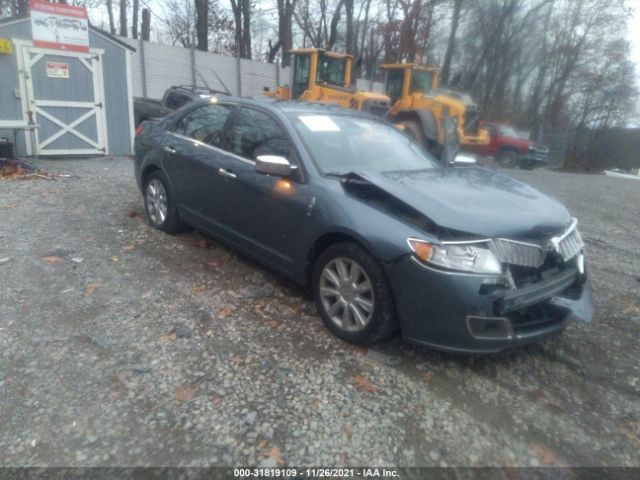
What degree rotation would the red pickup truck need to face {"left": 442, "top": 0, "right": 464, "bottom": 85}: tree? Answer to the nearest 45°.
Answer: approximately 180°

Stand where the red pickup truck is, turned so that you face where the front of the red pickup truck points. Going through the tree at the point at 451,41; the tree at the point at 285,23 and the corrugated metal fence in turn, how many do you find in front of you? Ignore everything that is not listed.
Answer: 0

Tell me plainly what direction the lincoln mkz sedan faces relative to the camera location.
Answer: facing the viewer and to the right of the viewer

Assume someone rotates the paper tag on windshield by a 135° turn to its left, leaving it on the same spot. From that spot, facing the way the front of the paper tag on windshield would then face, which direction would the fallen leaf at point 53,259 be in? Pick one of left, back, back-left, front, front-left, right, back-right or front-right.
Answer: left

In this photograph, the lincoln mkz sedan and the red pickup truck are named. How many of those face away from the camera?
0

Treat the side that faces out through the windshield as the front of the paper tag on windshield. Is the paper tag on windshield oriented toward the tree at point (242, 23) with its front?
no

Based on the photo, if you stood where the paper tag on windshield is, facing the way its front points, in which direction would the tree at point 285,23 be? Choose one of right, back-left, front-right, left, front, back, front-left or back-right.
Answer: back-left

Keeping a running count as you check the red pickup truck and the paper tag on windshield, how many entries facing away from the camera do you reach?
0

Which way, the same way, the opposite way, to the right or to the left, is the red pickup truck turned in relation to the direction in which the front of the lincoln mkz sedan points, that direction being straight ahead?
the same way

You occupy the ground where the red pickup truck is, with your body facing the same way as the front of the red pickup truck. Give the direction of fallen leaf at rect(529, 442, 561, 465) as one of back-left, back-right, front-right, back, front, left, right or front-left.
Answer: front-right

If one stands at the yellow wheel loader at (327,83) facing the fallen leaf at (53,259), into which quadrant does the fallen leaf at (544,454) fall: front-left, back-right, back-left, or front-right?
front-left

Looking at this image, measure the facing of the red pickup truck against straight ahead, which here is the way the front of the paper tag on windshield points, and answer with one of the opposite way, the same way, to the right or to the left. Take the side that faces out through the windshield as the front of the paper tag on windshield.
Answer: the same way

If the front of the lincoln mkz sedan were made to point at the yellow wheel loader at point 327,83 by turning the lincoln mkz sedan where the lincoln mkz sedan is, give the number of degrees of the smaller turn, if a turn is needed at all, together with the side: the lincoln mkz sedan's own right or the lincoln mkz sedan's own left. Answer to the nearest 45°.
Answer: approximately 135° to the lincoln mkz sedan's own left

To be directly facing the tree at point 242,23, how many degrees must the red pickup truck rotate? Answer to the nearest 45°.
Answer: approximately 180°

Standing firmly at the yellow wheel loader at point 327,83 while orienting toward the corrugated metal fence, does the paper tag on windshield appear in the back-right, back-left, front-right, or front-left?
back-left

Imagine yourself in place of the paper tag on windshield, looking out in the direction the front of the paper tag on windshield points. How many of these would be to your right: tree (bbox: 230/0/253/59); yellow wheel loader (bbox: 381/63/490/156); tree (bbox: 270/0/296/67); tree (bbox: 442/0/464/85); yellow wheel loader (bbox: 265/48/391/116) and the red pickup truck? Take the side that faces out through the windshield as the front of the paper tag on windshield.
0

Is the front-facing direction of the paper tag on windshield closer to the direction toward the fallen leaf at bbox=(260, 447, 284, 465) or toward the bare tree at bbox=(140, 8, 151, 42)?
the fallen leaf

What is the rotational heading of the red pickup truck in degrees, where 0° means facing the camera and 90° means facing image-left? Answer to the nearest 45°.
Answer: approximately 315°

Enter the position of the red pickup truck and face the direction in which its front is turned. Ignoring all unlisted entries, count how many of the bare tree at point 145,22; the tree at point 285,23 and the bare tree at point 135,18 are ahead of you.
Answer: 0

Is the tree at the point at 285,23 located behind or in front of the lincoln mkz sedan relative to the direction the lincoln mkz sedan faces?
behind

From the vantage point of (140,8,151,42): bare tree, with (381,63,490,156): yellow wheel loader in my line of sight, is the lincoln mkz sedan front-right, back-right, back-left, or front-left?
front-right
